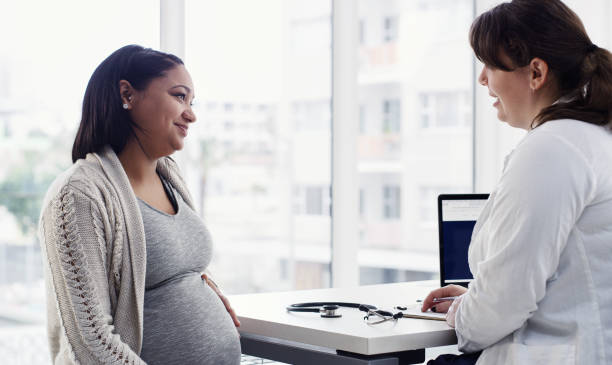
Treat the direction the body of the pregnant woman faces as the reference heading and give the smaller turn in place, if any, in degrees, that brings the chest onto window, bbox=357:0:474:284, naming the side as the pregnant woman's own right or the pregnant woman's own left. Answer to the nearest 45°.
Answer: approximately 90° to the pregnant woman's own left

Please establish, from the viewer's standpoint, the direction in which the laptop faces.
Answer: facing the viewer

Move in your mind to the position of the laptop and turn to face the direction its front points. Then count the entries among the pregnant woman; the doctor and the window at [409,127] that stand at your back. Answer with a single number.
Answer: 1

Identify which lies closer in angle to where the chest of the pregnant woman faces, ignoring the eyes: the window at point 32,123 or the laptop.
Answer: the laptop

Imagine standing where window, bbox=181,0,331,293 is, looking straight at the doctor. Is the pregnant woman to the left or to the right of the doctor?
right

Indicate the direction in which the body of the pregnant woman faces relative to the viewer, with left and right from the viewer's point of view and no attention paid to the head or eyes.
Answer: facing the viewer and to the right of the viewer

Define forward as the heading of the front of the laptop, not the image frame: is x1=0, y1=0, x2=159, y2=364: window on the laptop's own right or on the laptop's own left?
on the laptop's own right

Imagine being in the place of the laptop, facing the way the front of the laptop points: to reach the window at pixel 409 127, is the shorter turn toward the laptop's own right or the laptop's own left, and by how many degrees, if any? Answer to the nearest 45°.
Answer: approximately 180°

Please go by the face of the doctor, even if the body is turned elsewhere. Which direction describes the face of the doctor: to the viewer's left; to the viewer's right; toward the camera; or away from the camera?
to the viewer's left

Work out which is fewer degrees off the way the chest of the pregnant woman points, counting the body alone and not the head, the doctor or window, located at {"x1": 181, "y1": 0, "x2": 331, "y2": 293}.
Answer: the doctor

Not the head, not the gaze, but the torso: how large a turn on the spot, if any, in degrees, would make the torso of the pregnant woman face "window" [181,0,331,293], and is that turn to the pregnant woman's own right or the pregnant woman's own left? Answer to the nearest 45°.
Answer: approximately 90° to the pregnant woman's own left

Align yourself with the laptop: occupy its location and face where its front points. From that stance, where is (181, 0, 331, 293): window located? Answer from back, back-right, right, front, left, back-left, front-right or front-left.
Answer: back-right

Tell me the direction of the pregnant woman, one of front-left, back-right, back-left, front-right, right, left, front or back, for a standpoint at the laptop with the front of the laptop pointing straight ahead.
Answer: front-right
